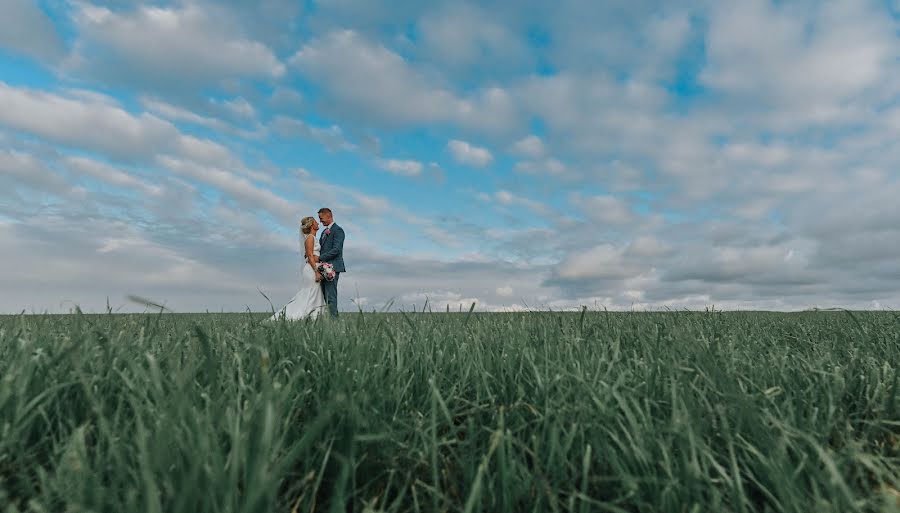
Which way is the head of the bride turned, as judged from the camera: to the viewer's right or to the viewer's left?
to the viewer's right

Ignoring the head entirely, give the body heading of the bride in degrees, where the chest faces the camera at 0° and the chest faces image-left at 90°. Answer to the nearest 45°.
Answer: approximately 270°

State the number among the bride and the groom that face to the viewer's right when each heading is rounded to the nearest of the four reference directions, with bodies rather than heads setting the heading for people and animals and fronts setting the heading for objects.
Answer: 1

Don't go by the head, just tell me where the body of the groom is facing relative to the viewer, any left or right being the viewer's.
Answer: facing the viewer and to the left of the viewer

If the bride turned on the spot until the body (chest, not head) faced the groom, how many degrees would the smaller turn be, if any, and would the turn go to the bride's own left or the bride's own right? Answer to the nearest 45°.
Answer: approximately 45° to the bride's own right
